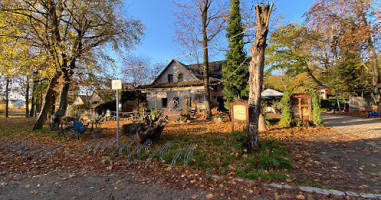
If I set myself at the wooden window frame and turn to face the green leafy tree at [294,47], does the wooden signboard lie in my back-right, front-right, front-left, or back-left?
back-left

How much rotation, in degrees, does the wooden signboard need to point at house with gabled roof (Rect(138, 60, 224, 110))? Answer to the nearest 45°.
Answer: approximately 135° to its right

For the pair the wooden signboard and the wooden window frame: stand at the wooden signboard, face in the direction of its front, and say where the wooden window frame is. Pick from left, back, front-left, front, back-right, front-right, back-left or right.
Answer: back-left

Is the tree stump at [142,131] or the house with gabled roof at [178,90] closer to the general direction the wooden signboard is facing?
the tree stump

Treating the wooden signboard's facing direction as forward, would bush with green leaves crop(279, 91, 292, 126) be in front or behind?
behind

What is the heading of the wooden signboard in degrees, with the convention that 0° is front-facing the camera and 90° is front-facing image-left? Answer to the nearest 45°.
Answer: approximately 0°

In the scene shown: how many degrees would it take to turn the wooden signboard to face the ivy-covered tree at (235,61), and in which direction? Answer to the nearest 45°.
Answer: approximately 180°

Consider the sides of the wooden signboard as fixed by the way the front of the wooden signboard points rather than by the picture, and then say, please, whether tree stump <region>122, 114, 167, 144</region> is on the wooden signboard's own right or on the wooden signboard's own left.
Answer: on the wooden signboard's own right

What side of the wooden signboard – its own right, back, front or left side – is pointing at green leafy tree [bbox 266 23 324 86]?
back
